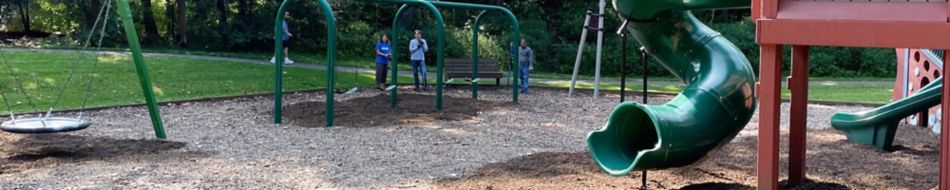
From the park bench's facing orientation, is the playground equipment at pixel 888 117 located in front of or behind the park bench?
in front

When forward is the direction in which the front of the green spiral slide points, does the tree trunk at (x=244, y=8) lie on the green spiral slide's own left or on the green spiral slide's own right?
on the green spiral slide's own right

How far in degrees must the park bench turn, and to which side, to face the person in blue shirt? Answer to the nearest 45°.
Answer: approximately 45° to its right

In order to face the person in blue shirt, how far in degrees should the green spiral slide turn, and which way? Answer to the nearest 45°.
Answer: approximately 90° to its right

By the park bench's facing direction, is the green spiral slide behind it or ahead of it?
ahead

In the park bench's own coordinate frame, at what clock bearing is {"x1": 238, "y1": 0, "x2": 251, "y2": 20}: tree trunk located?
The tree trunk is roughly at 5 o'clock from the park bench.

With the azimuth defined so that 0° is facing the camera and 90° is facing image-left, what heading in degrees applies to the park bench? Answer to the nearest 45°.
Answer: approximately 0°

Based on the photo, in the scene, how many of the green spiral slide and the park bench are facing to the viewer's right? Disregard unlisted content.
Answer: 0

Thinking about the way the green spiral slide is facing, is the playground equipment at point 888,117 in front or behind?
behind

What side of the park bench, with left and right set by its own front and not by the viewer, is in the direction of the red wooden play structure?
front

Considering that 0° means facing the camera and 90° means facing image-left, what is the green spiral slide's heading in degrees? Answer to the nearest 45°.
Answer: approximately 45°

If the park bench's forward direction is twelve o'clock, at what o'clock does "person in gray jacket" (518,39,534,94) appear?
The person in gray jacket is roughly at 10 o'clock from the park bench.
